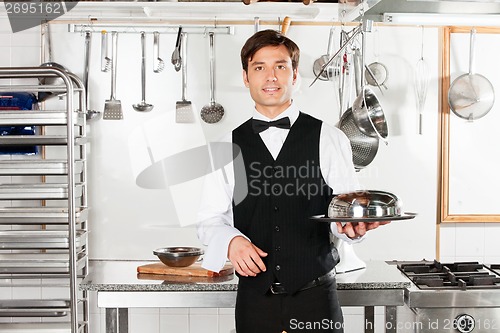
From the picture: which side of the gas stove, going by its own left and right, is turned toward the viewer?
front

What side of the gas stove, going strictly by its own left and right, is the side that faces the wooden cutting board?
right

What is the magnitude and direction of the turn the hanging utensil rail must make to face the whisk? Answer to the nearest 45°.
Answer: approximately 90° to its left

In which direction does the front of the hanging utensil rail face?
toward the camera

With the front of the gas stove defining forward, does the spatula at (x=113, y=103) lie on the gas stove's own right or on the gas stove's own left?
on the gas stove's own right

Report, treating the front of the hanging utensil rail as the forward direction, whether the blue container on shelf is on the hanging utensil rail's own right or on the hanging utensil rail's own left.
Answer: on the hanging utensil rail's own right

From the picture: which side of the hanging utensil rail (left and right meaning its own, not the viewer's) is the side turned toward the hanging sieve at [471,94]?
left

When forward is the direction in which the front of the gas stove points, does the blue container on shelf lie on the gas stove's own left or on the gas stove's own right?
on the gas stove's own right

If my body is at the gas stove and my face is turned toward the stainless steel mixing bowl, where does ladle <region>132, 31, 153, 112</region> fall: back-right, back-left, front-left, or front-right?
front-right
